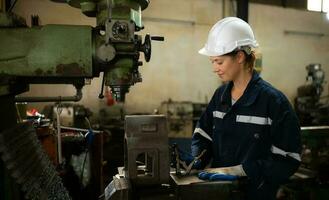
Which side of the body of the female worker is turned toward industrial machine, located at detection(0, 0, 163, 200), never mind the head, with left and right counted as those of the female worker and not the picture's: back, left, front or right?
front

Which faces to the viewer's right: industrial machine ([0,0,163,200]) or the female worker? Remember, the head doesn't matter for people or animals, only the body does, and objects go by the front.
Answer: the industrial machine

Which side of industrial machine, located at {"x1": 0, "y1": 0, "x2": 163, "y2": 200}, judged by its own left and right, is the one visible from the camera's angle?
right

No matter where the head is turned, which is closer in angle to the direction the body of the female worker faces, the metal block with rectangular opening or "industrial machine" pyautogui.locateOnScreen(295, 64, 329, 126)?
the metal block with rectangular opening

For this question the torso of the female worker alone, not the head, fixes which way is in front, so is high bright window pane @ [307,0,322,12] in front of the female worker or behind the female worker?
behind

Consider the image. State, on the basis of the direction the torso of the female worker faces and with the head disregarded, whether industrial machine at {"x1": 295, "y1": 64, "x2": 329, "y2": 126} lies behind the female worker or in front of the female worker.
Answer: behind

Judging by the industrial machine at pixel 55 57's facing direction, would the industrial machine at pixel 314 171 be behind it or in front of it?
in front

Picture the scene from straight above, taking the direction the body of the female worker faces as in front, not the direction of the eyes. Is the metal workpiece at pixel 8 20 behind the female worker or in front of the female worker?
in front

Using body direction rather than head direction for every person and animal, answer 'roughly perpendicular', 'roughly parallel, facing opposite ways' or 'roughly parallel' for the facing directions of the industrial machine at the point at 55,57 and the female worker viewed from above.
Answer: roughly parallel, facing opposite ways

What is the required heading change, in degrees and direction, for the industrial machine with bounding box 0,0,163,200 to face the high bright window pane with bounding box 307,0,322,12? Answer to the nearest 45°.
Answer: approximately 45° to its left

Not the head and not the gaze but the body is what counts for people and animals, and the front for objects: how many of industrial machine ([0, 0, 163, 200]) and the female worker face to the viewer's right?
1
